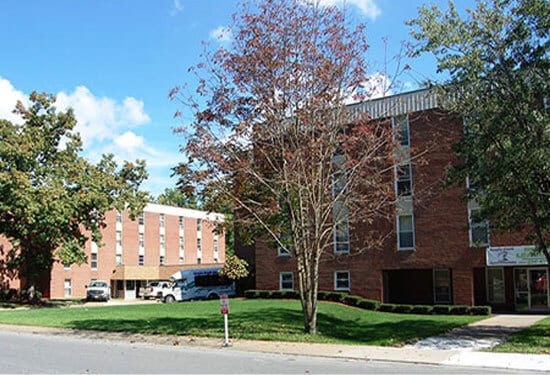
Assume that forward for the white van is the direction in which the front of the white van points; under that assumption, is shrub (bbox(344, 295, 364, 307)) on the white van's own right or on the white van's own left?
on the white van's own left

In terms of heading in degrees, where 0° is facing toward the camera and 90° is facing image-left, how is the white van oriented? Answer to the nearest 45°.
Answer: approximately 90°

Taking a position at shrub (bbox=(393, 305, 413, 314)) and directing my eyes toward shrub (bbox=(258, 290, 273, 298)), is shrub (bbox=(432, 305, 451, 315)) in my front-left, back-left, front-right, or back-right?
back-right

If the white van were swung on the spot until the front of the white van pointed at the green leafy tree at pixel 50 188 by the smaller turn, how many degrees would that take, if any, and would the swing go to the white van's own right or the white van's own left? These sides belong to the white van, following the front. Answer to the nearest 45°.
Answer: approximately 45° to the white van's own left

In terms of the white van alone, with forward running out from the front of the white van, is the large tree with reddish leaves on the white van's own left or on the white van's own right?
on the white van's own left

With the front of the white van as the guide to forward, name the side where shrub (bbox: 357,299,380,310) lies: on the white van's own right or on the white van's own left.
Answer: on the white van's own left

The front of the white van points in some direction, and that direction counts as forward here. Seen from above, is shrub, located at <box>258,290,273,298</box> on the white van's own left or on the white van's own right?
on the white van's own left

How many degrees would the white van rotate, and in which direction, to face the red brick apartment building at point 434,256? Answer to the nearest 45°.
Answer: approximately 135° to its left
